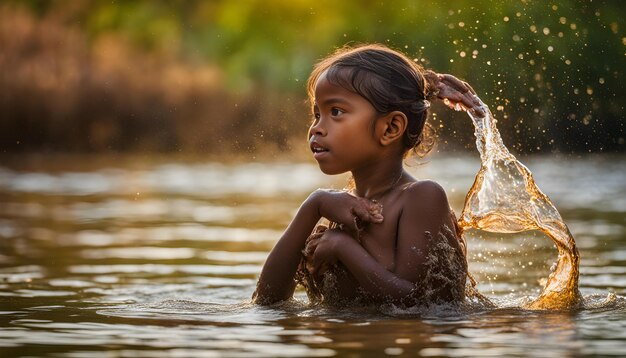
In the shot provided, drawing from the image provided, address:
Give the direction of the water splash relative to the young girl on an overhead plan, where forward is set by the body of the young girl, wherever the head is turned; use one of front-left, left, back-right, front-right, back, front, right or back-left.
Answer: back

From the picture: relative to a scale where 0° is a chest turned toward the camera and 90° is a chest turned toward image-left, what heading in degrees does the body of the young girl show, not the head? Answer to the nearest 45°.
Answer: approximately 45°

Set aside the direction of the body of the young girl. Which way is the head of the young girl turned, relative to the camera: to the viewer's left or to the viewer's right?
to the viewer's left
